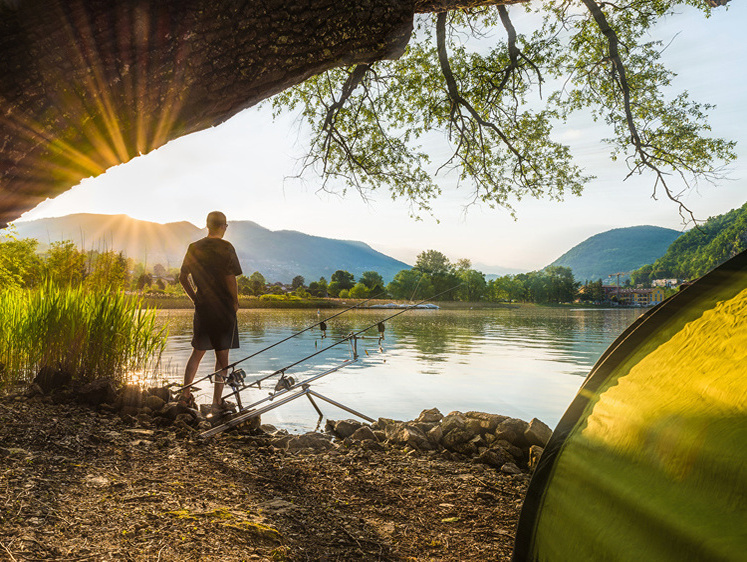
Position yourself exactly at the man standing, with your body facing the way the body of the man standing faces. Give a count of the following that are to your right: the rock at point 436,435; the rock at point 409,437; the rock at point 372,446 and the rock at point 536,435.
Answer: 4

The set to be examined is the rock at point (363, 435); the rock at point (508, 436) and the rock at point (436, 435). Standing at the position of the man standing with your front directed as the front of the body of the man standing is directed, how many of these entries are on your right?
3

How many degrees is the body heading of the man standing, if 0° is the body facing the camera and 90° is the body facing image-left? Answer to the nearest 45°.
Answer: approximately 225°

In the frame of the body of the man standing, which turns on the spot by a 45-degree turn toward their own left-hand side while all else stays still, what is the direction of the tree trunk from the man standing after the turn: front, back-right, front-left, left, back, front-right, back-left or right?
back

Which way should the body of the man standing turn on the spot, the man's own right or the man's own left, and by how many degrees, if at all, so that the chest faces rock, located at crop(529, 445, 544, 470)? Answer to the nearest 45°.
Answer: approximately 90° to the man's own right

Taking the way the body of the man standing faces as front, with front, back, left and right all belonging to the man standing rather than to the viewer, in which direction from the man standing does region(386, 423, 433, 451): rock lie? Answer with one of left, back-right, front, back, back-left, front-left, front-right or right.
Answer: right

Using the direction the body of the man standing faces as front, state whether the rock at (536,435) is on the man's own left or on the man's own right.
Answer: on the man's own right

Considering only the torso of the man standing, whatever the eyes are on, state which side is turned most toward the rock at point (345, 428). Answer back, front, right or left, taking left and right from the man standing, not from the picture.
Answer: right

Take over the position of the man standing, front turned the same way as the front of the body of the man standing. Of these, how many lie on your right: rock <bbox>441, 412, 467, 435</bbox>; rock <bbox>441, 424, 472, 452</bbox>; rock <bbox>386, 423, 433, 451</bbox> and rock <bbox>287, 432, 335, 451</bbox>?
4

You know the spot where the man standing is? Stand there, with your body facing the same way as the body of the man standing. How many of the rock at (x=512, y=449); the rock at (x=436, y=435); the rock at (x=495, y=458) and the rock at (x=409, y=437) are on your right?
4

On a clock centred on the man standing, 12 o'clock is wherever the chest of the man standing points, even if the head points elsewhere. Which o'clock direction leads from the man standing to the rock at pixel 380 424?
The rock is roughly at 2 o'clock from the man standing.

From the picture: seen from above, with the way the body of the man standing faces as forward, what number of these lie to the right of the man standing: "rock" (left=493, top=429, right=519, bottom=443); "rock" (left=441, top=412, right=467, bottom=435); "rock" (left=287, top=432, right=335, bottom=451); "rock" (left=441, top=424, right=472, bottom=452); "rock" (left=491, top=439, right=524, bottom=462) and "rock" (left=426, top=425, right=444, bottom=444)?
6

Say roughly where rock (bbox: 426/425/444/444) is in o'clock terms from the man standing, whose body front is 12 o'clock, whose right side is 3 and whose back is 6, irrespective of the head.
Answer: The rock is roughly at 3 o'clock from the man standing.

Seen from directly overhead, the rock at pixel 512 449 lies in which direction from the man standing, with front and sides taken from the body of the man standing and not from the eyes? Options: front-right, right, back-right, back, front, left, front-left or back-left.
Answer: right

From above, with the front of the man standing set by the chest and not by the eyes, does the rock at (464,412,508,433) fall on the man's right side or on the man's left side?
on the man's right side

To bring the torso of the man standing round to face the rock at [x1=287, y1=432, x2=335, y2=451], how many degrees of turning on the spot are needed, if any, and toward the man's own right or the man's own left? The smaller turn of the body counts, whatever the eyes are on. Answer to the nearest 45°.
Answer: approximately 90° to the man's own right
